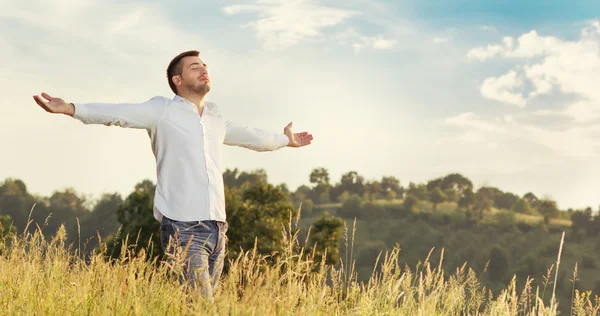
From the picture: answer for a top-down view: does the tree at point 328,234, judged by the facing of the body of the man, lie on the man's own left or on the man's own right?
on the man's own left

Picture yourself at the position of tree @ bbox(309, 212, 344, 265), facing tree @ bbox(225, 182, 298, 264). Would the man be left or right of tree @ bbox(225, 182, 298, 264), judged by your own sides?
left

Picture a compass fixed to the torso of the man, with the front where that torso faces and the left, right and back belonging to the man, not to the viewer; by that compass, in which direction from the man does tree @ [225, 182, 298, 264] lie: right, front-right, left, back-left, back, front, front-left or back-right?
back-left

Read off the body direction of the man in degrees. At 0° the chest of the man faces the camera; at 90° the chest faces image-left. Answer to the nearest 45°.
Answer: approximately 315°
